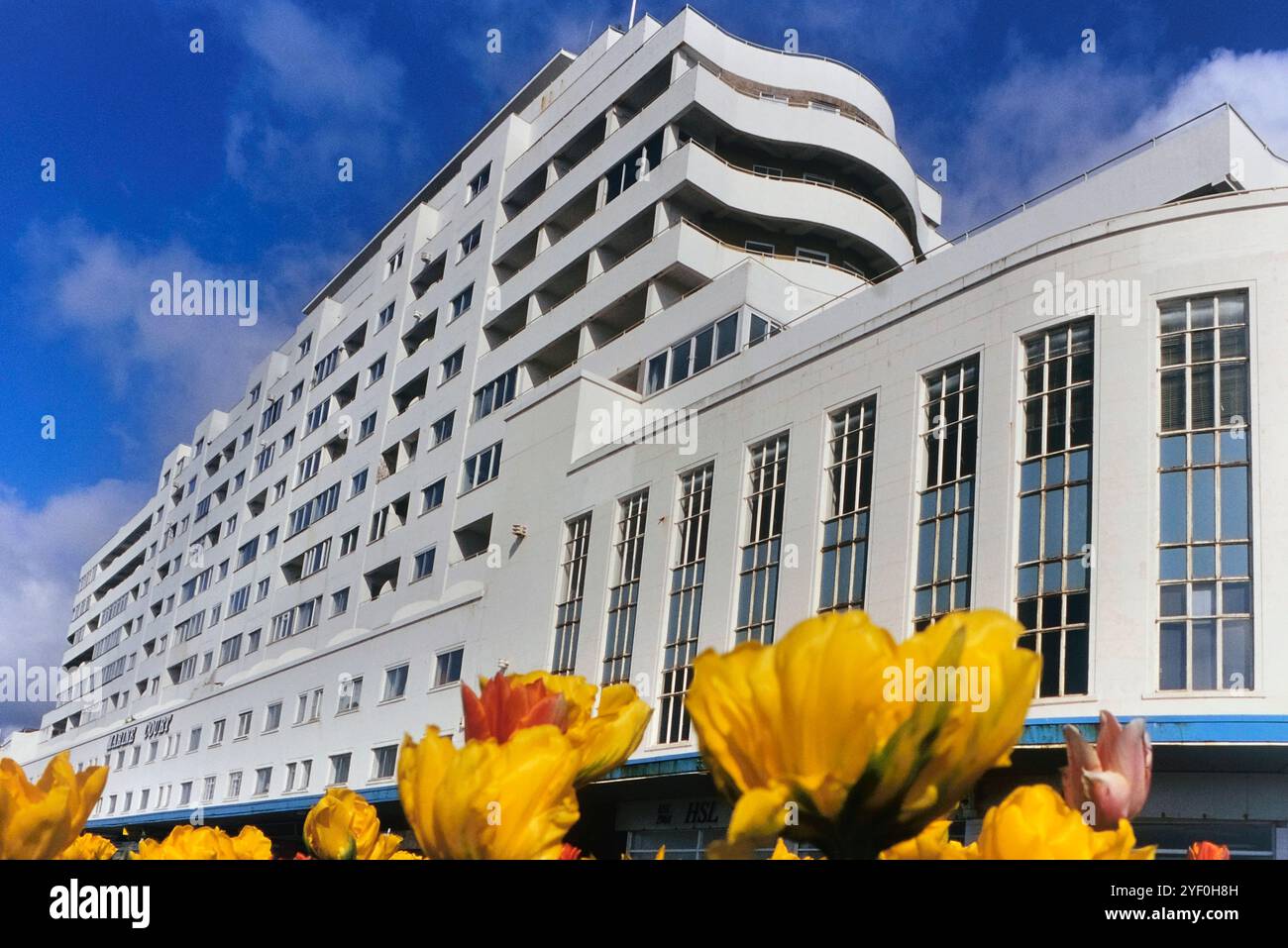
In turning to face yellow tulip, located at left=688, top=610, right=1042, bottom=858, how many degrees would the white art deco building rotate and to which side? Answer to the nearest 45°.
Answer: approximately 45° to its left

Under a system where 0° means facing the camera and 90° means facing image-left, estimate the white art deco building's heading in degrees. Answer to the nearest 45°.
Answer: approximately 45°

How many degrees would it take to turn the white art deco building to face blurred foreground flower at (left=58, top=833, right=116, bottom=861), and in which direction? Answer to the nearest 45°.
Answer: approximately 45° to its left

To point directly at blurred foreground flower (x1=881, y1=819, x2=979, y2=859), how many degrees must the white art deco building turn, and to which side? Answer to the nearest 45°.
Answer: approximately 45° to its left

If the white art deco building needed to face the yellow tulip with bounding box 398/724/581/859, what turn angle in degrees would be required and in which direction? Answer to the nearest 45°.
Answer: approximately 45° to its left
